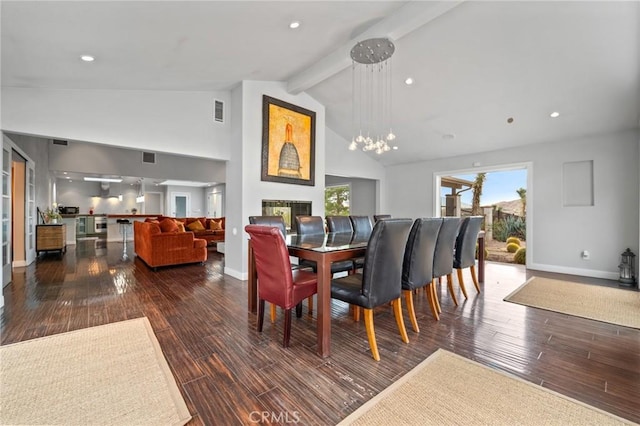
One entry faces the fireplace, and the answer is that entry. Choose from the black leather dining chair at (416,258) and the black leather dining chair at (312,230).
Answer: the black leather dining chair at (416,258)

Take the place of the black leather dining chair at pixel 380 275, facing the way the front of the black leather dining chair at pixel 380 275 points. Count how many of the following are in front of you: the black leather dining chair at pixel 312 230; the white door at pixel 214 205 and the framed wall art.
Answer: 3

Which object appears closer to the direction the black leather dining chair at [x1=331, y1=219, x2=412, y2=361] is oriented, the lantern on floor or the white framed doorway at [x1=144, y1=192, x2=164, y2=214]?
the white framed doorway

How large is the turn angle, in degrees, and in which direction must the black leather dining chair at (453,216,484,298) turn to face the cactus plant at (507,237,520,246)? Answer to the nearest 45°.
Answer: approximately 45° to its right

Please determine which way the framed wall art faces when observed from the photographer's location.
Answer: facing the viewer and to the right of the viewer

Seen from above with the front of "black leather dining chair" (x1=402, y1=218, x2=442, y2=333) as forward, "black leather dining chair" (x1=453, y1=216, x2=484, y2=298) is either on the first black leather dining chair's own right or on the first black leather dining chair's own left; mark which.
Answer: on the first black leather dining chair's own right

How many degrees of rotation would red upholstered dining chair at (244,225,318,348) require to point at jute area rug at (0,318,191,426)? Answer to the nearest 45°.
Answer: approximately 135° to its left

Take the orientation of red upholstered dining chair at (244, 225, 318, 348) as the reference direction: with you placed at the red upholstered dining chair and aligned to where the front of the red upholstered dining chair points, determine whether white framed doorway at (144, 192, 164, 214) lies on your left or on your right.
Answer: on your left

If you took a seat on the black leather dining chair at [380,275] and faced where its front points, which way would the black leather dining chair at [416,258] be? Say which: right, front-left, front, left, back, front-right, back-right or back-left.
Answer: right

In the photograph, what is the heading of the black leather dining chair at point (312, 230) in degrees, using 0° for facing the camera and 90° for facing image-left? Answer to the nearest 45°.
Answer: approximately 315°

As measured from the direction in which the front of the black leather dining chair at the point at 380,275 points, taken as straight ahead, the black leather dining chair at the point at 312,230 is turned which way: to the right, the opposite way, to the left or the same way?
the opposite way

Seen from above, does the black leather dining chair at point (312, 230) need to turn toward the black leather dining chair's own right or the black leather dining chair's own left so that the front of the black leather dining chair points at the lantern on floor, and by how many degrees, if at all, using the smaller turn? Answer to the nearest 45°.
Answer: approximately 45° to the black leather dining chair's own left

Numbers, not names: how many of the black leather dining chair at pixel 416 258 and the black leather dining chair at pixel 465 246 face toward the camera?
0

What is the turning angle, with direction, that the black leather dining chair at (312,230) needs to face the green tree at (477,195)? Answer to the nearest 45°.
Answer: approximately 90° to its left

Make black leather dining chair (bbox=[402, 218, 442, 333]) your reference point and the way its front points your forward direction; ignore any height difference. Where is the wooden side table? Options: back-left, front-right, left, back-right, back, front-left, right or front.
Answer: front-left

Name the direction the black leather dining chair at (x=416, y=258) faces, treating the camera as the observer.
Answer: facing away from the viewer and to the left of the viewer

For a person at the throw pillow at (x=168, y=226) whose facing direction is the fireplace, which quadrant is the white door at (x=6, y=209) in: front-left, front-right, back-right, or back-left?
back-right
